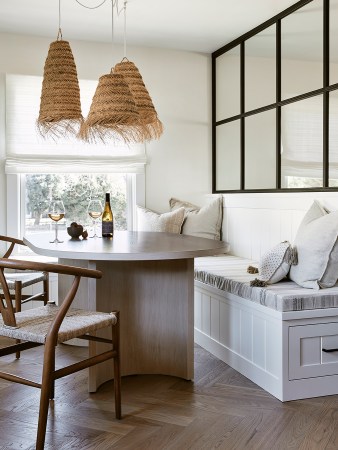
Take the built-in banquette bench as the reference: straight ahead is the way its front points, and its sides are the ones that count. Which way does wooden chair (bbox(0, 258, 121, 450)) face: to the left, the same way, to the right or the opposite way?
the opposite way

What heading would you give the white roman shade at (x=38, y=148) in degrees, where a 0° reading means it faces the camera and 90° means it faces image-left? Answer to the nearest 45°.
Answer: approximately 0°

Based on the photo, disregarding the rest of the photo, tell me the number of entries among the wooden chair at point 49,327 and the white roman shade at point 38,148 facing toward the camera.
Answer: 1

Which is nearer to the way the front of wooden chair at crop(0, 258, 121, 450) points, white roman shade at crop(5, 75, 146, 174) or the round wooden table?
the round wooden table

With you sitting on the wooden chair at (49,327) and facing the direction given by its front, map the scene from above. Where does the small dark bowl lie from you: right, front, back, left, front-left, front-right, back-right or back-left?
front-left

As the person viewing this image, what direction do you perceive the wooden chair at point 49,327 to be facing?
facing away from the viewer and to the right of the viewer

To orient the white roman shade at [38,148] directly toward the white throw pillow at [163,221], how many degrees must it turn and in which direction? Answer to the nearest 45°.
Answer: approximately 90° to its left

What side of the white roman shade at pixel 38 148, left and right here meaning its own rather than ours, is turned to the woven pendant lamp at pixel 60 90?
front

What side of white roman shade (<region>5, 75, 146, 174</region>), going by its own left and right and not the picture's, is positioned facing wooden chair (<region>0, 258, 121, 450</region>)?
front

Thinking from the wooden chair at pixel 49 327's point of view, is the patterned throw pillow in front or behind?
in front
